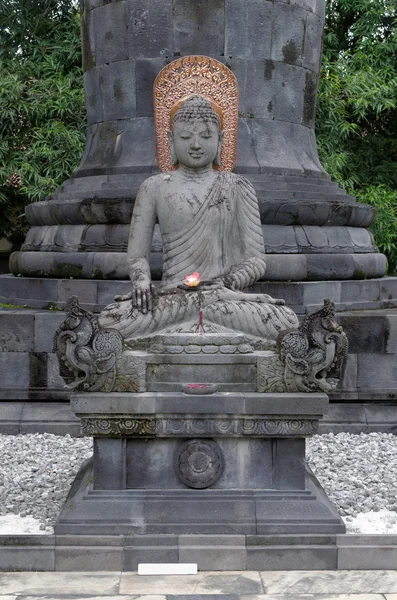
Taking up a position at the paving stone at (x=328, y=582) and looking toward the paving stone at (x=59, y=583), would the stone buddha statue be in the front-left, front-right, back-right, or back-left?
front-right

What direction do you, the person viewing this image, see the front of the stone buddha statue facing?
facing the viewer
